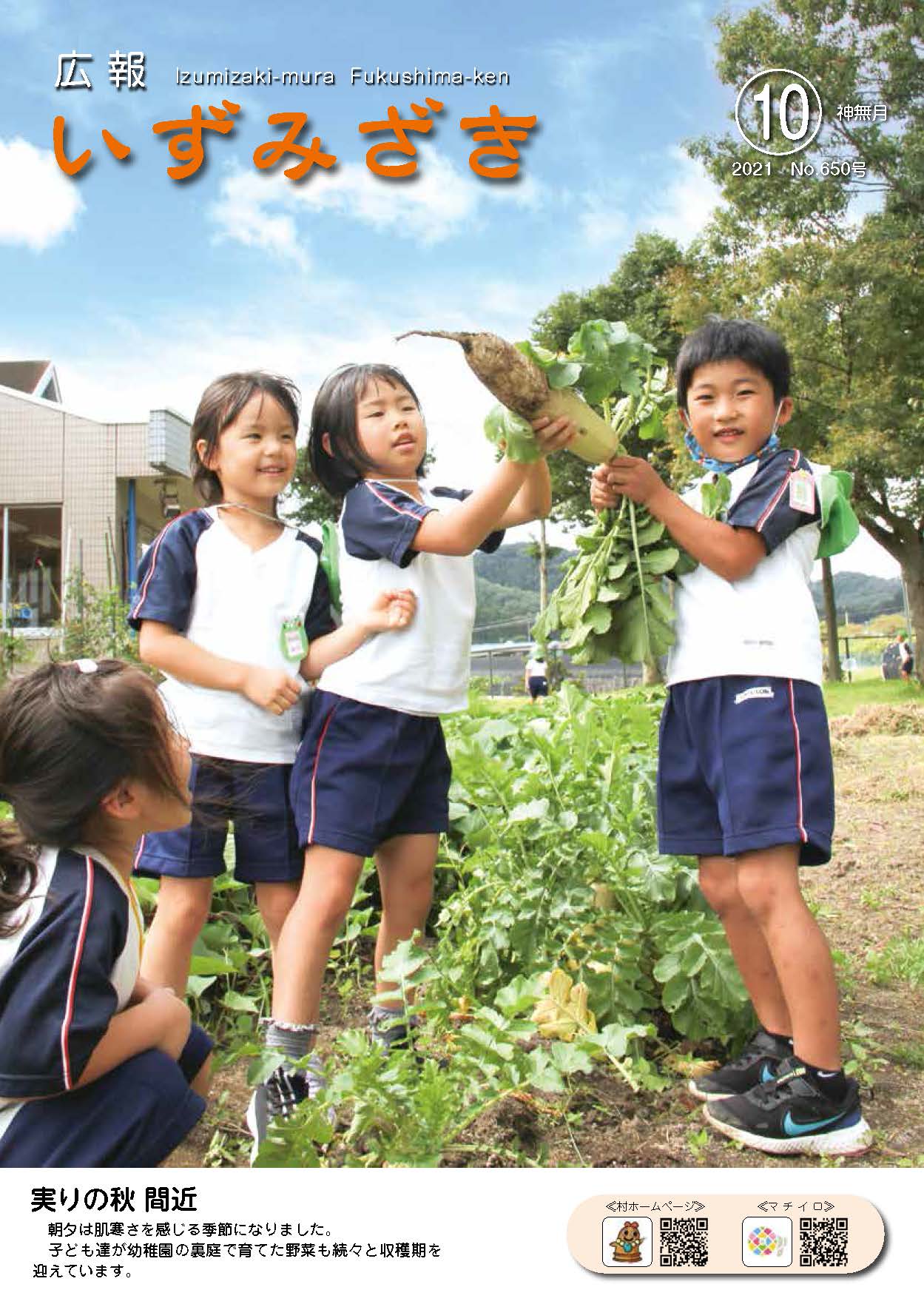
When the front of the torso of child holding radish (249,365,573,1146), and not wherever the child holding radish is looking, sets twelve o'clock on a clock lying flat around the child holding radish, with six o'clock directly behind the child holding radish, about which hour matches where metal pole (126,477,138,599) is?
The metal pole is roughly at 7 o'clock from the child holding radish.

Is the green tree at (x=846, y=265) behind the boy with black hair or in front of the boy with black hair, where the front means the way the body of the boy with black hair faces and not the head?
behind

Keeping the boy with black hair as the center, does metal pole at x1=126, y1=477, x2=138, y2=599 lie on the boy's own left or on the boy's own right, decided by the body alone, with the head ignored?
on the boy's own right

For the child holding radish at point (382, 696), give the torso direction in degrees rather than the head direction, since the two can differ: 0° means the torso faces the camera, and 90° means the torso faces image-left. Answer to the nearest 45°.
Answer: approximately 315°

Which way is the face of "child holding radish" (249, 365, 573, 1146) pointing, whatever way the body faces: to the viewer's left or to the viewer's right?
to the viewer's right

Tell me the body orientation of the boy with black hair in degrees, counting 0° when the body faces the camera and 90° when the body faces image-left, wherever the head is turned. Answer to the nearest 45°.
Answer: approximately 45°
